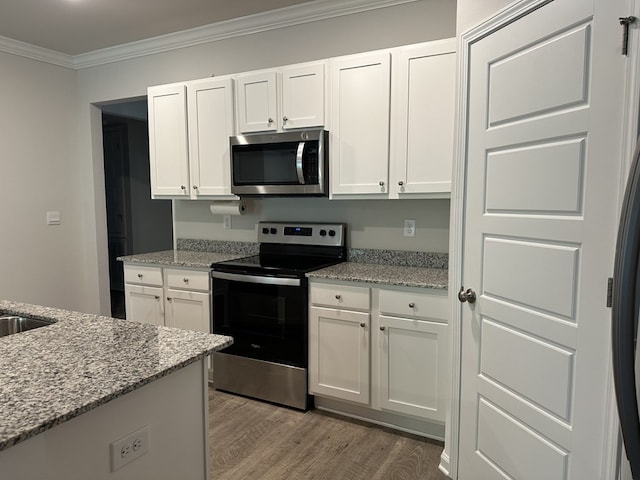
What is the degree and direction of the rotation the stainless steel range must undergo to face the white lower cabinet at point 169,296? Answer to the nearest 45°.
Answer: approximately 90° to its right

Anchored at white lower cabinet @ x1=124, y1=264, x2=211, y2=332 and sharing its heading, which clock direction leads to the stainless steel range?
The stainless steel range is roughly at 9 o'clock from the white lower cabinet.

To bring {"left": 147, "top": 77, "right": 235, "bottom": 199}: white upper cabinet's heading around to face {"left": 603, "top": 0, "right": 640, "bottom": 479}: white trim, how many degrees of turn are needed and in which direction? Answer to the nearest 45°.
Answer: approximately 90° to its left

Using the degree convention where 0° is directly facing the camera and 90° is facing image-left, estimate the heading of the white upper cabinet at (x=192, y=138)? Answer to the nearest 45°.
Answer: approximately 45°

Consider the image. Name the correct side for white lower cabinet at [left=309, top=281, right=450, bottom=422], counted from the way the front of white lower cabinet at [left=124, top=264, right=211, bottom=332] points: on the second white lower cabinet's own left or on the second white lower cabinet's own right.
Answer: on the second white lower cabinet's own left

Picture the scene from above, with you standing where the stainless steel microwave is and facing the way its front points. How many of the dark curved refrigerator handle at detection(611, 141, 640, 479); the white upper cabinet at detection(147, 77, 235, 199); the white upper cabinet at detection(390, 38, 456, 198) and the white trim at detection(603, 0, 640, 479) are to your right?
1

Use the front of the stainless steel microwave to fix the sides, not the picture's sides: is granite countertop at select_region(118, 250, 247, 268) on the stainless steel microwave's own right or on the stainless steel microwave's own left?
on the stainless steel microwave's own right

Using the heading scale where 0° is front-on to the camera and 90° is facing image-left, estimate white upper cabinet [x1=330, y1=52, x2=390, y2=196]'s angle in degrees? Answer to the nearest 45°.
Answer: approximately 45°

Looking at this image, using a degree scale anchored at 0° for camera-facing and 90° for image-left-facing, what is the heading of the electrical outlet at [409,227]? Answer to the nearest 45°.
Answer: approximately 0°

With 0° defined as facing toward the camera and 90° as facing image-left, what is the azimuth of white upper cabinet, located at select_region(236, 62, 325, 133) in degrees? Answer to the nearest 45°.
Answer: approximately 45°
